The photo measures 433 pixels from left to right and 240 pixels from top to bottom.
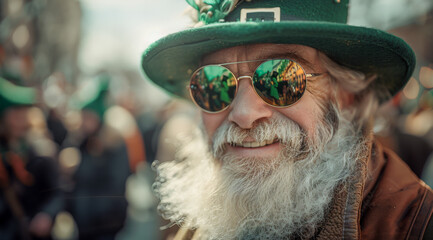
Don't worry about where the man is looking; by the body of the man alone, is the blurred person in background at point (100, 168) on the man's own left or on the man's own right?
on the man's own right

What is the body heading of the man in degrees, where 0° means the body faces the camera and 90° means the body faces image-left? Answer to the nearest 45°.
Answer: approximately 45°

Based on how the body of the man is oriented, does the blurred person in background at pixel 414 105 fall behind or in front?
behind

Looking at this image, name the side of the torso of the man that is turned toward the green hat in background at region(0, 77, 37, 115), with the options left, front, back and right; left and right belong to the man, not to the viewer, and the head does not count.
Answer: right
